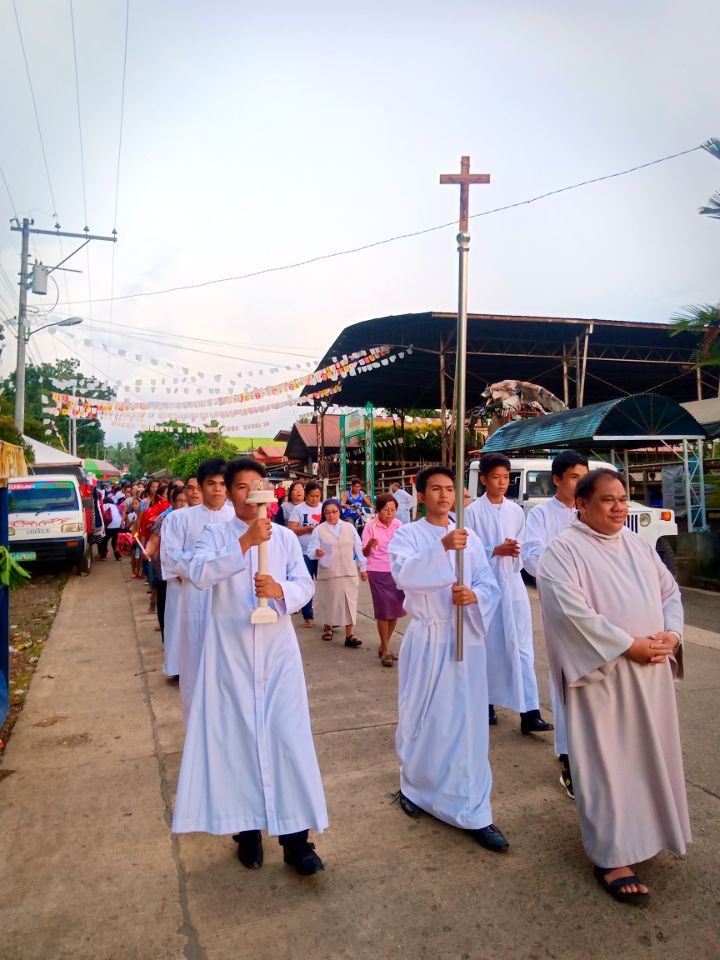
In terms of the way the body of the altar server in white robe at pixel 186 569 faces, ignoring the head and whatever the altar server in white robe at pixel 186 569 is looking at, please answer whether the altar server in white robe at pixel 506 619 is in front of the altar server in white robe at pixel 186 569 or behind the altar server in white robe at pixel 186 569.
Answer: in front

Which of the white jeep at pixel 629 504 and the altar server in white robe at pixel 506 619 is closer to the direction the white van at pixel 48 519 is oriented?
the altar server in white robe

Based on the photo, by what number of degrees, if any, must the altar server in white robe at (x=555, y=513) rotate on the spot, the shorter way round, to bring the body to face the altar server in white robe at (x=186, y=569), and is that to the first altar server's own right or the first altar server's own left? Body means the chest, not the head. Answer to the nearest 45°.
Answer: approximately 135° to the first altar server's own right

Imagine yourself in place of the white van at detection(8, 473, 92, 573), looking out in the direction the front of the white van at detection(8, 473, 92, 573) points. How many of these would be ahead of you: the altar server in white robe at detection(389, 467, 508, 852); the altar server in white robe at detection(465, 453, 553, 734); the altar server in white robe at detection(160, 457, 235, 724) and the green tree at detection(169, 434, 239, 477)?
3

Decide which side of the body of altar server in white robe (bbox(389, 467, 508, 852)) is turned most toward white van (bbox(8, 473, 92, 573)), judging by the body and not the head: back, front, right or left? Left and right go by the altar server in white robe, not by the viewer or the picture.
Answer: back

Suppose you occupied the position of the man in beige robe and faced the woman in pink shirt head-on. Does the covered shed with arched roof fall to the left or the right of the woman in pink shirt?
right

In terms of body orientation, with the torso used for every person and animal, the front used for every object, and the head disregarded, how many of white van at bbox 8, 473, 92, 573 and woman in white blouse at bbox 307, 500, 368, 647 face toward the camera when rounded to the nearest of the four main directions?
2

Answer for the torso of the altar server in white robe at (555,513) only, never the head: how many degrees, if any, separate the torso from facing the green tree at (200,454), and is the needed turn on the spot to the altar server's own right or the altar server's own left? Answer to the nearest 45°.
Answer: approximately 180°

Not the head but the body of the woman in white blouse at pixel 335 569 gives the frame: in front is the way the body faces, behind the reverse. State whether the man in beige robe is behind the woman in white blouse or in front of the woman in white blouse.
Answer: in front

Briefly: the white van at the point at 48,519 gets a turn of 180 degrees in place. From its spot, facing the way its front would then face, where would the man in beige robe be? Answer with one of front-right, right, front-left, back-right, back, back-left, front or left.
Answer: back

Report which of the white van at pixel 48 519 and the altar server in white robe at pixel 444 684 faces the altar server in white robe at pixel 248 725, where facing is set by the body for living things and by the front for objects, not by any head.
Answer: the white van

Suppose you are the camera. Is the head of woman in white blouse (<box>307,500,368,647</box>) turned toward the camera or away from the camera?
toward the camera

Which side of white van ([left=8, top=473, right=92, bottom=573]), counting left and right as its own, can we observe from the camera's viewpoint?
front

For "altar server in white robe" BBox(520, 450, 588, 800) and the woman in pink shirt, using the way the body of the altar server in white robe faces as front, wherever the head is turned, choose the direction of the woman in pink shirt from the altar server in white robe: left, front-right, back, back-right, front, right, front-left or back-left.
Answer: back

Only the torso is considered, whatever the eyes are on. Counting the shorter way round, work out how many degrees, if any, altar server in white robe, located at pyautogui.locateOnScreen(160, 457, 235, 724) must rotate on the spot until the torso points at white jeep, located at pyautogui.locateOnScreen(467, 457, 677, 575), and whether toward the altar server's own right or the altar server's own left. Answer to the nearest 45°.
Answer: approximately 90° to the altar server's own left

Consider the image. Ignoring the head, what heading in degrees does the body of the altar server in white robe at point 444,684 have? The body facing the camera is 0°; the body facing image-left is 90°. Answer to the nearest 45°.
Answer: approximately 315°
